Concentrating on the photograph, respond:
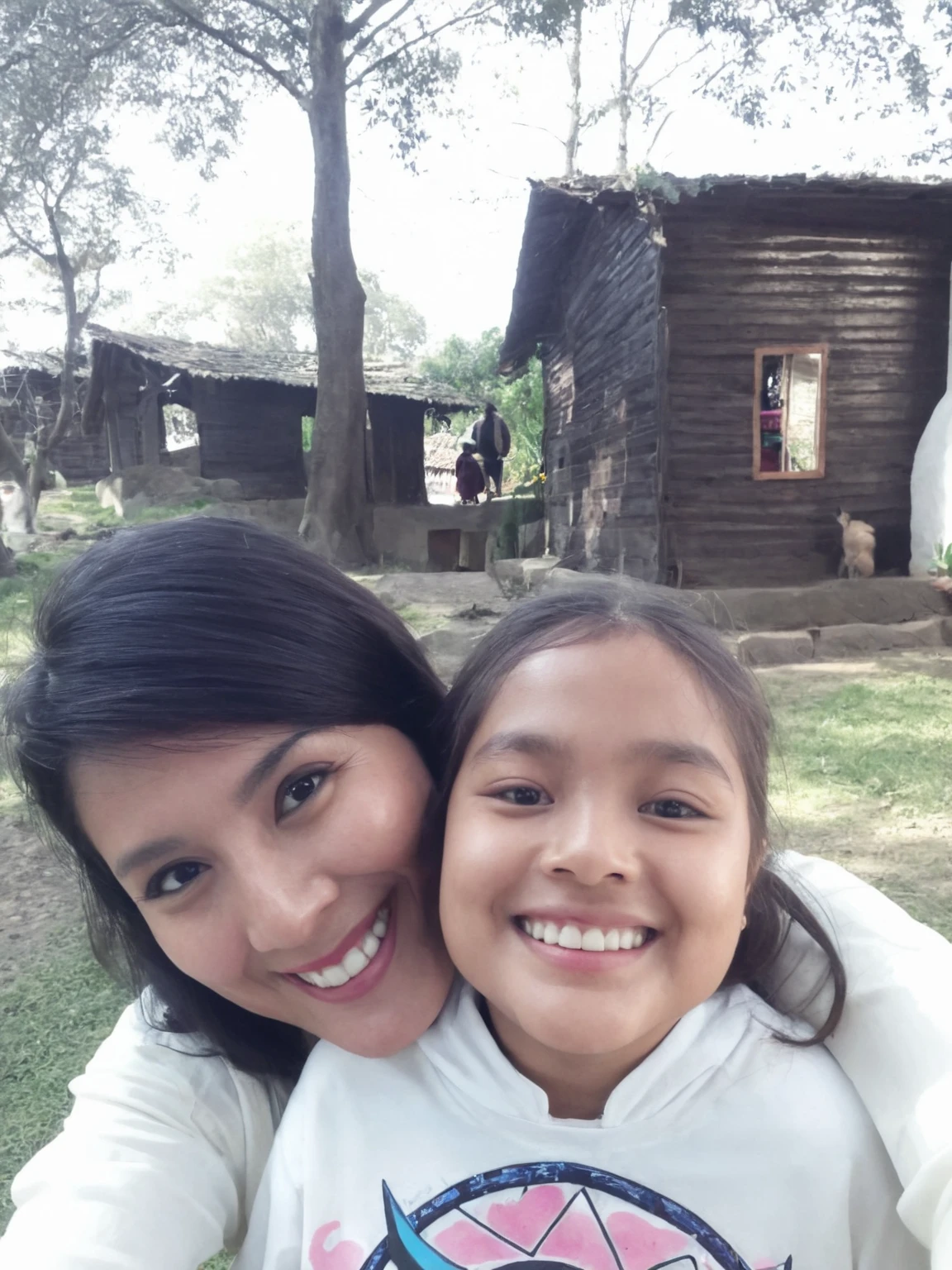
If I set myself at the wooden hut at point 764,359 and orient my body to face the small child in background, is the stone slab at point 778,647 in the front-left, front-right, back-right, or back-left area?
back-left

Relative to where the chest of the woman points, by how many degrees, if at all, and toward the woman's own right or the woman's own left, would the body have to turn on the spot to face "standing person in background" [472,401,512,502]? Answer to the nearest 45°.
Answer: approximately 180°

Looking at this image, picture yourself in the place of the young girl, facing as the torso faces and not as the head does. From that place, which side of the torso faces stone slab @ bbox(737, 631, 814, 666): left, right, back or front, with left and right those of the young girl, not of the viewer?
back

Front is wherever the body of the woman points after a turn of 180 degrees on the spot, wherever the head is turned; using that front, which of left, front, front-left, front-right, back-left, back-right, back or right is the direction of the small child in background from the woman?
front

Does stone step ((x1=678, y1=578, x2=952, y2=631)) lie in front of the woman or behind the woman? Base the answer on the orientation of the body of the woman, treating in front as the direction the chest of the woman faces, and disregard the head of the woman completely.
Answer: behind

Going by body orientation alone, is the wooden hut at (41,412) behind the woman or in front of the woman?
behind

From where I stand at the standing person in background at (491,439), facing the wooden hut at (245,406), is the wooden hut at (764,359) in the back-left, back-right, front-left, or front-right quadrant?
back-left

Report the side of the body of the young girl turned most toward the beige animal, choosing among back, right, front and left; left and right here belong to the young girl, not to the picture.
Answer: back

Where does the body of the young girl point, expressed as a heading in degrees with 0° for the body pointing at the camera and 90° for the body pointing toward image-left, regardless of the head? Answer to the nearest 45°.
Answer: approximately 0°

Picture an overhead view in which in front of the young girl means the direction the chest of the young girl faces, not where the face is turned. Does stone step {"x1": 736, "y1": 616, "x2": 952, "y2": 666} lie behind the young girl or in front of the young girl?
behind

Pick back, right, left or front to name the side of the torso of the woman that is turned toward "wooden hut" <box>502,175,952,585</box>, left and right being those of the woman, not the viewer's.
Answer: back

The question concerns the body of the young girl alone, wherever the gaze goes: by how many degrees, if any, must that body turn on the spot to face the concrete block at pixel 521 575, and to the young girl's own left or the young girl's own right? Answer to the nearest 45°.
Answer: approximately 180°

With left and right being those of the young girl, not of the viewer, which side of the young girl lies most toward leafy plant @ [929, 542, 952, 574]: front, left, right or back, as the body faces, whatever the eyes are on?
back

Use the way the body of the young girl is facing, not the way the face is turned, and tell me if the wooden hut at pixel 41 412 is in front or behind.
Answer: behind
